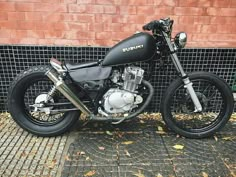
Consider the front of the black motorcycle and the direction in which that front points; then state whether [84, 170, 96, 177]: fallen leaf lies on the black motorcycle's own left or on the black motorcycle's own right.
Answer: on the black motorcycle's own right

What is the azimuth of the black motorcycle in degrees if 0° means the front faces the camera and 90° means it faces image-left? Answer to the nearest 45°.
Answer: approximately 270°

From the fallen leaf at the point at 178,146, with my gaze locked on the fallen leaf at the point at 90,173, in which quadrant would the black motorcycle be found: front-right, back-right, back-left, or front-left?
front-right

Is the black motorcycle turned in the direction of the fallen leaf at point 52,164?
no

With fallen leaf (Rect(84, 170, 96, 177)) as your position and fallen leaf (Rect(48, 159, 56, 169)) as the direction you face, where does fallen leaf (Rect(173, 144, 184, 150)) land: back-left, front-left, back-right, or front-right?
back-right
